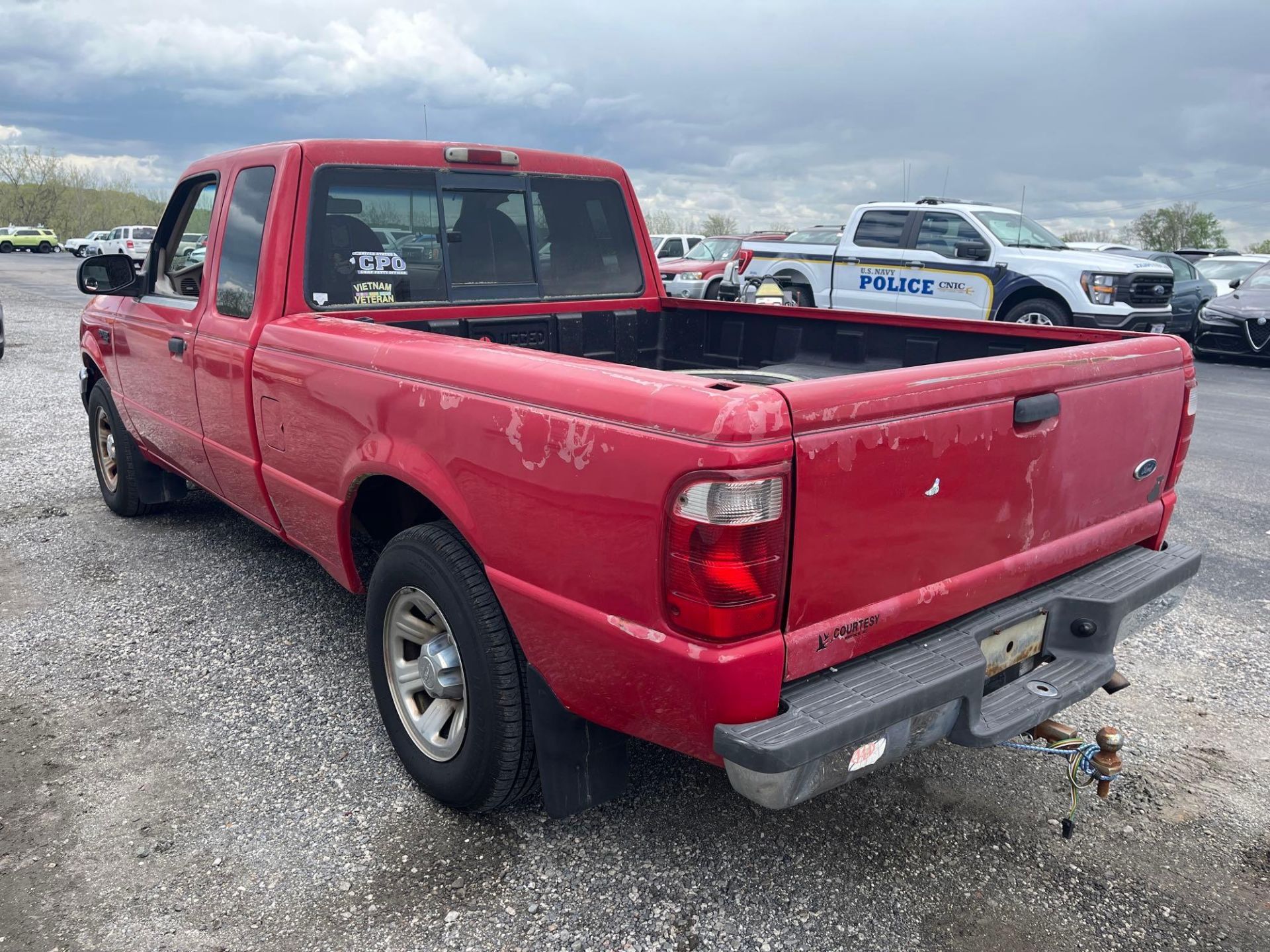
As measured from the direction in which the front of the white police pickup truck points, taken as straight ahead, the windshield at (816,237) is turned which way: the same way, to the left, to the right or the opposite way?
to the right

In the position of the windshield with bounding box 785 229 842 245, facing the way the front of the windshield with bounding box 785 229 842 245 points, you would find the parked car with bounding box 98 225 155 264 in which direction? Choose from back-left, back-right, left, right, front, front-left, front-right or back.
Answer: right

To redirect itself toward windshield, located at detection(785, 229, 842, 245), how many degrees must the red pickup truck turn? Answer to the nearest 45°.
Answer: approximately 45° to its right

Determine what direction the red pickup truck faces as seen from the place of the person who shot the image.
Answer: facing away from the viewer and to the left of the viewer

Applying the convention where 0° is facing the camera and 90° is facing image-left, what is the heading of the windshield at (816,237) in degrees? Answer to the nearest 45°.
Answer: approximately 45°

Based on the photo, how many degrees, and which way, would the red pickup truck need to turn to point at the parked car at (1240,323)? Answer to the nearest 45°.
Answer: approximately 90° to its right

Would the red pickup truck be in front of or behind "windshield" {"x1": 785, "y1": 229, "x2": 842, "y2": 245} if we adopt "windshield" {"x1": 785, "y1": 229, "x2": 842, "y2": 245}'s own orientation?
in front

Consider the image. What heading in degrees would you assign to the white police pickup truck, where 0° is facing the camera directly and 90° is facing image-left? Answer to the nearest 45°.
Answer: approximately 315°

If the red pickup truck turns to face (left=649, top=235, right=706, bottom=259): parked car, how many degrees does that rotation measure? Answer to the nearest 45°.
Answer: approximately 45° to its right
